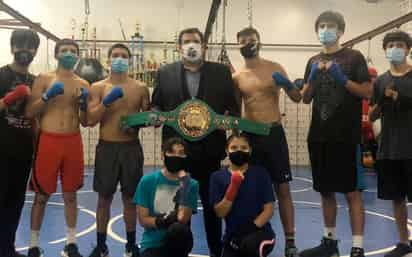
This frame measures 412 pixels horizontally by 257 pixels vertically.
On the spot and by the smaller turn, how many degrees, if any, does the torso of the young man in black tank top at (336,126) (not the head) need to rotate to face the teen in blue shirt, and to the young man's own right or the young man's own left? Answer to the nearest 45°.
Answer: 0° — they already face them

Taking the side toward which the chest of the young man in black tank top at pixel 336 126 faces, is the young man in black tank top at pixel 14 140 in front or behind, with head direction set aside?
in front

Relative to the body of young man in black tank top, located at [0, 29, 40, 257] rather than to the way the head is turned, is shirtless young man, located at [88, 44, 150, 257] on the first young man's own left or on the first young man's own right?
on the first young man's own left

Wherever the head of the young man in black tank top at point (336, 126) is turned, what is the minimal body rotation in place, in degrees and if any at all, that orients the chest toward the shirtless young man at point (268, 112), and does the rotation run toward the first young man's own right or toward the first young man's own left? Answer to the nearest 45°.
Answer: approximately 45° to the first young man's own right

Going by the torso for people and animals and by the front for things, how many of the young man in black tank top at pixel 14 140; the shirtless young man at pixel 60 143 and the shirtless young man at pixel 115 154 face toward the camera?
3

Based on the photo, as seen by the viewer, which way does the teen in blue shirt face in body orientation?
toward the camera

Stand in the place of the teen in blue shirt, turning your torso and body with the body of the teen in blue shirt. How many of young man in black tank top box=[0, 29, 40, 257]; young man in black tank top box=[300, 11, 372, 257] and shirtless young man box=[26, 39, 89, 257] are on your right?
2

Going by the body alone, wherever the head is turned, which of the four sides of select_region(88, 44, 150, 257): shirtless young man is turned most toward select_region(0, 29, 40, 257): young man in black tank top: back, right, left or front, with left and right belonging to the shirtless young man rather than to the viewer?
right

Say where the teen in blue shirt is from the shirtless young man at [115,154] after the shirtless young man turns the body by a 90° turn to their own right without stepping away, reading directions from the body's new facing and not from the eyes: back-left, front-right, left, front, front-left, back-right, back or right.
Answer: back-left

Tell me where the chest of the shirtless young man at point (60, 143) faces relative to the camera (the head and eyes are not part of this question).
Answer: toward the camera

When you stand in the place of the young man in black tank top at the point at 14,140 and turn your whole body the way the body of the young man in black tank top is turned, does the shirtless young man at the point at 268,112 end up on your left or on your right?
on your left

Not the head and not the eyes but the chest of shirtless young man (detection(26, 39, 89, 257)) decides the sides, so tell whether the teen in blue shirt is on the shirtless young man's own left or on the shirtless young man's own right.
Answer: on the shirtless young man's own left
